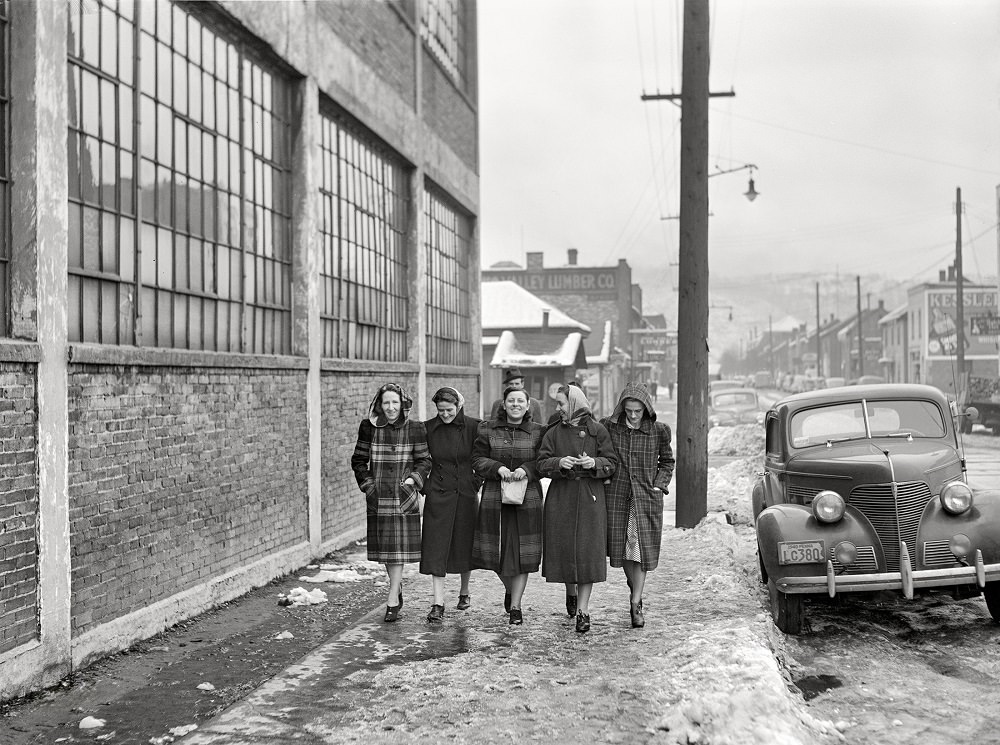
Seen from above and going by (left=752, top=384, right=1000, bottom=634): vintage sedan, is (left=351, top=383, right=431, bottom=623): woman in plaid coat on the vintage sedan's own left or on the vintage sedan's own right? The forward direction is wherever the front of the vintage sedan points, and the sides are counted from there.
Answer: on the vintage sedan's own right

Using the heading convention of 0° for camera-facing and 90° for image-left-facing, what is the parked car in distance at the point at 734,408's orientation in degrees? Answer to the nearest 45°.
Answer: approximately 0°

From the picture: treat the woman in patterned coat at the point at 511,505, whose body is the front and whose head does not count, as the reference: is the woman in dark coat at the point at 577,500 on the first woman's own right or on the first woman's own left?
on the first woman's own left

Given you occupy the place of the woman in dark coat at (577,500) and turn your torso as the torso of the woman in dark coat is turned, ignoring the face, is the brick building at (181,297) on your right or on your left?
on your right

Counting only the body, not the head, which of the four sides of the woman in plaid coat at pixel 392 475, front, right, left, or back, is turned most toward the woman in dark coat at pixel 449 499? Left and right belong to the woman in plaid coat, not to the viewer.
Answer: left

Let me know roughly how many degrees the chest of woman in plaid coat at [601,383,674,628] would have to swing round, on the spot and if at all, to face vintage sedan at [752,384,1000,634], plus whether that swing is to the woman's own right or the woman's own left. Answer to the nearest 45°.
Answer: approximately 90° to the woman's own left

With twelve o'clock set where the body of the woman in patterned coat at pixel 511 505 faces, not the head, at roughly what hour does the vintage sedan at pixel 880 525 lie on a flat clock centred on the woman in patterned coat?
The vintage sedan is roughly at 9 o'clock from the woman in patterned coat.

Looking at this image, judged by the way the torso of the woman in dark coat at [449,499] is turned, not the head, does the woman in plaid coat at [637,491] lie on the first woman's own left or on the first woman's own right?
on the first woman's own left

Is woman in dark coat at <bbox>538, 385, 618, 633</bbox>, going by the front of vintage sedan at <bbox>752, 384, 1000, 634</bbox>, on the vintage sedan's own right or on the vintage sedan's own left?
on the vintage sedan's own right
